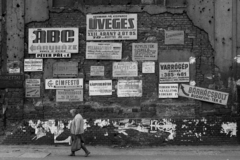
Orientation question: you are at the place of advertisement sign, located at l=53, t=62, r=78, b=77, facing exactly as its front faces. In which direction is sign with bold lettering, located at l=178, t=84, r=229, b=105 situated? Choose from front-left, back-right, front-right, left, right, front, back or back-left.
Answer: left

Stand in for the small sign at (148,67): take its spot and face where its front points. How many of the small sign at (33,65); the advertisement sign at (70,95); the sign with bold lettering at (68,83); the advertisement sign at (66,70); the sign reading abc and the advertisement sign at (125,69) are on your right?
6

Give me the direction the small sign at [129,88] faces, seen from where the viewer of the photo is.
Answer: facing the viewer

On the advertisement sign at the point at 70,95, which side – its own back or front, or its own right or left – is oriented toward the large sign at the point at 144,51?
left

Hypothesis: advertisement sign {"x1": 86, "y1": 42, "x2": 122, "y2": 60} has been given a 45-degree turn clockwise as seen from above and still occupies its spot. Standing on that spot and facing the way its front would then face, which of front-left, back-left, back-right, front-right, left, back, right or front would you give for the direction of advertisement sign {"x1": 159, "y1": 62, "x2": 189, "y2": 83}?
back-left

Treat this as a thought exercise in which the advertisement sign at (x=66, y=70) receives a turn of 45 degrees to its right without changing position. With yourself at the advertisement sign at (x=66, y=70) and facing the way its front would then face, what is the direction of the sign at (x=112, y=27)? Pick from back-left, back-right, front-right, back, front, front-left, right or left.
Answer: back-left

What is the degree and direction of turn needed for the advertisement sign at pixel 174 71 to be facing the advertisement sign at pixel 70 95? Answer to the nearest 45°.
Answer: approximately 90° to its right

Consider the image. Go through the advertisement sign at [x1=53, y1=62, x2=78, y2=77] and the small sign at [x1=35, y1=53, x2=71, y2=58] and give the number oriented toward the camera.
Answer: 2

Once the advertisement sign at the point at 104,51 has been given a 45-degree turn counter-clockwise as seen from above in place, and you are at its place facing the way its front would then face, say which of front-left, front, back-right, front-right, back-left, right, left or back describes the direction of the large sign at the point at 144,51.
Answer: front-left

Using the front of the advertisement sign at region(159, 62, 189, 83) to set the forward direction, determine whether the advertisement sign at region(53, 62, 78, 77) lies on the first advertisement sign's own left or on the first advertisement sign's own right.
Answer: on the first advertisement sign's own right

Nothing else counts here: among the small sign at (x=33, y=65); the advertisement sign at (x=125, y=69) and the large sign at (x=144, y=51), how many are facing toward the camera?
3

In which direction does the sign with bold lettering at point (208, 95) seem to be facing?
toward the camera
